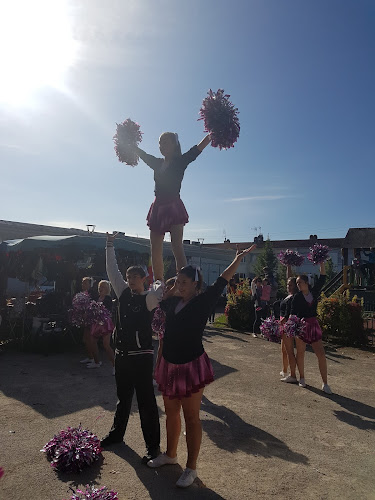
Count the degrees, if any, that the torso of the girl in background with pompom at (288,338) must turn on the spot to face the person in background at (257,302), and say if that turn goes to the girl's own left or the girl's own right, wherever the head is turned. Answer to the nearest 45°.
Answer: approximately 135° to the girl's own right

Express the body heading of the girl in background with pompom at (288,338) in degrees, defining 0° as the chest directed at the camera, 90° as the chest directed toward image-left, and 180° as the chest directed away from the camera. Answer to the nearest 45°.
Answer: approximately 45°

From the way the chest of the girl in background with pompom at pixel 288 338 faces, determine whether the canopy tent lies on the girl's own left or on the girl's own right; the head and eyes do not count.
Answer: on the girl's own right

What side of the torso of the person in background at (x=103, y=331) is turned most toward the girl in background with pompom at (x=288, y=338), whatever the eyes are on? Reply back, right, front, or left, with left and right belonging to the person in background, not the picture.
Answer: left

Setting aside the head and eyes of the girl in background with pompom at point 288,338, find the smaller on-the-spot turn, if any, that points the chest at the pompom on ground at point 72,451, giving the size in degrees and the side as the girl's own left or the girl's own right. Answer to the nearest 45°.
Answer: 0° — they already face it

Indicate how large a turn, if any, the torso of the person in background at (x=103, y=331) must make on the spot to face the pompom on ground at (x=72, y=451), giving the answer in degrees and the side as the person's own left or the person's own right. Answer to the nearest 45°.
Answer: approximately 45° to the person's own left

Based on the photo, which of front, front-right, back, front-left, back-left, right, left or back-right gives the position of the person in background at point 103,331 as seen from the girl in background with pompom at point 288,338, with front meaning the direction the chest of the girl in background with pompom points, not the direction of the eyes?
front-right

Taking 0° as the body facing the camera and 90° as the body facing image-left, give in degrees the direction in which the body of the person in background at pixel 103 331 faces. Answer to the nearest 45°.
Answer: approximately 45°

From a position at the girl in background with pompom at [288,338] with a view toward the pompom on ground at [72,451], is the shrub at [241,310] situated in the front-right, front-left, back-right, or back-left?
back-right

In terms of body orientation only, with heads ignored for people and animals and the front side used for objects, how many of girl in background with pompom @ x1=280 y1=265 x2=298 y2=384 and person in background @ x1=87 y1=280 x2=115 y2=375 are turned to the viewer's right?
0
